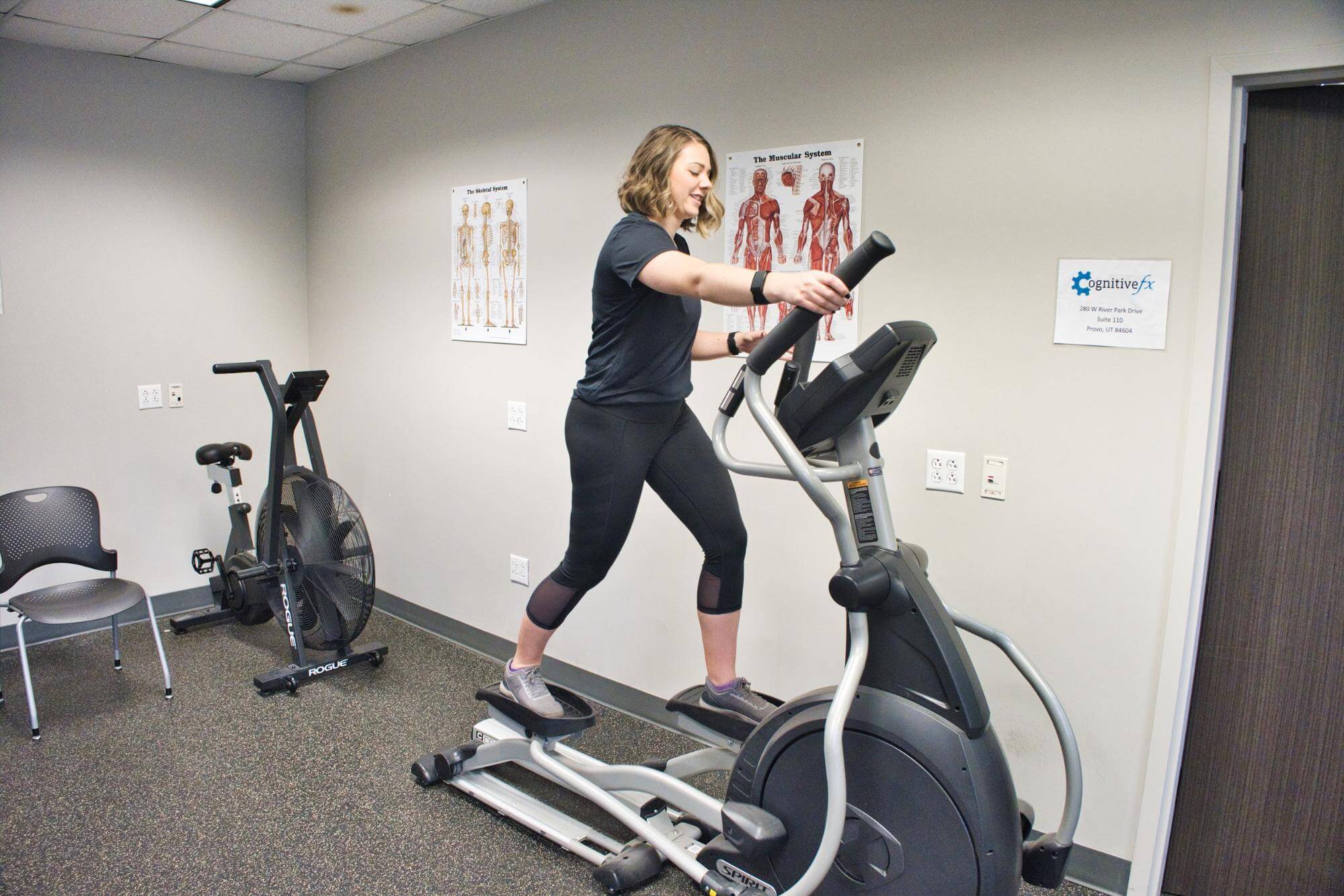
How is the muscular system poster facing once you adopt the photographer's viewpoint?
facing the viewer and to the left of the viewer

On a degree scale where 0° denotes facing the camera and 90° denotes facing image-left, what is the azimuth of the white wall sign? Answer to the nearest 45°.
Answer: approximately 0°

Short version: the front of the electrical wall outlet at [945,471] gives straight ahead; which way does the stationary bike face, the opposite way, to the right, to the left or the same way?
to the left

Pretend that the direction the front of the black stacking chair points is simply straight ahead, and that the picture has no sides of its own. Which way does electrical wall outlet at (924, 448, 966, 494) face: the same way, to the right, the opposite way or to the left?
to the right

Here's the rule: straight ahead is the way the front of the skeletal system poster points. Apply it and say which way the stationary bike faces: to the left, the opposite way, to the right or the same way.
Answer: to the left

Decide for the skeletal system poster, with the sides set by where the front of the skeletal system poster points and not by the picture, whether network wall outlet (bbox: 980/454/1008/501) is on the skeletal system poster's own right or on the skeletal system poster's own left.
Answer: on the skeletal system poster's own left

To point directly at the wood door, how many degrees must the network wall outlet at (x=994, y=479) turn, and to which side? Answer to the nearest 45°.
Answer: approximately 90° to its left

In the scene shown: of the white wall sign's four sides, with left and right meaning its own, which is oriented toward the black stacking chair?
right

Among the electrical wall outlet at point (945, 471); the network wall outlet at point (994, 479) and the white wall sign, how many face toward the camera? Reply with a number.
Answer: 3

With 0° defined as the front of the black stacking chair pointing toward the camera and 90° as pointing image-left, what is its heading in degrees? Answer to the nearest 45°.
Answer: approximately 315°

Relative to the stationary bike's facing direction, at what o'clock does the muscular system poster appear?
The muscular system poster is roughly at 12 o'clock from the stationary bike.

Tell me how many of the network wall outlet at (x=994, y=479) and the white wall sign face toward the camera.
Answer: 2

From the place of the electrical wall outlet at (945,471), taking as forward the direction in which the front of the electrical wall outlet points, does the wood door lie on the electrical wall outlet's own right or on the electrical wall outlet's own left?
on the electrical wall outlet's own left
